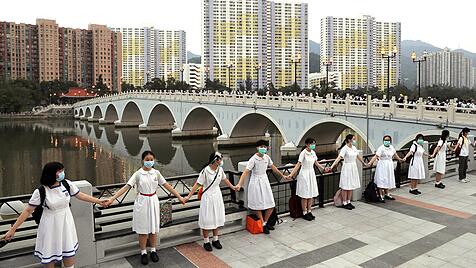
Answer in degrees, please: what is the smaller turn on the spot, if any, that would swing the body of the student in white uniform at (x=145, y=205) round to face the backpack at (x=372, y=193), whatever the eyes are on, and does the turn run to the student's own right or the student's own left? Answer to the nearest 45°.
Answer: approximately 135° to the student's own left

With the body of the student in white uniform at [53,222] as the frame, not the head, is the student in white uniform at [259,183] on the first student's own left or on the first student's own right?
on the first student's own left

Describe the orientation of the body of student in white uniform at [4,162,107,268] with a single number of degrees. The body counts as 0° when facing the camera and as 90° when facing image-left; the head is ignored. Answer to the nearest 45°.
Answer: approximately 315°

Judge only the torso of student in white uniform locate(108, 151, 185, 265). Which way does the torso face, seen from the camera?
toward the camera

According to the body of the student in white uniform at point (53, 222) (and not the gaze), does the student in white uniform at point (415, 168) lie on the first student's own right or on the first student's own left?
on the first student's own left

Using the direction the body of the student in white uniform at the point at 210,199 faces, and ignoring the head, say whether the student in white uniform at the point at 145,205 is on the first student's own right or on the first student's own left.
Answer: on the first student's own right

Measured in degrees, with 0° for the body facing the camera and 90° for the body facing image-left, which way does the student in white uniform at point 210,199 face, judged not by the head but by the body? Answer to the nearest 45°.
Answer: approximately 315°

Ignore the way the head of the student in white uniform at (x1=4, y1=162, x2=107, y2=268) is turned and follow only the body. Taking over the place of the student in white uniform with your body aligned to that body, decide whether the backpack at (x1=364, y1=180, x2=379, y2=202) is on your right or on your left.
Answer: on your left

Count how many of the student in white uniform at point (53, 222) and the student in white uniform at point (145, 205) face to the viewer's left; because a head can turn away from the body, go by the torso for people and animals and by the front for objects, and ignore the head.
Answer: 0

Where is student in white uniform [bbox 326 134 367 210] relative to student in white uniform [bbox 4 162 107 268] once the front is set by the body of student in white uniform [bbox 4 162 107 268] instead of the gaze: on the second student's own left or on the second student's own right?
on the second student's own left
